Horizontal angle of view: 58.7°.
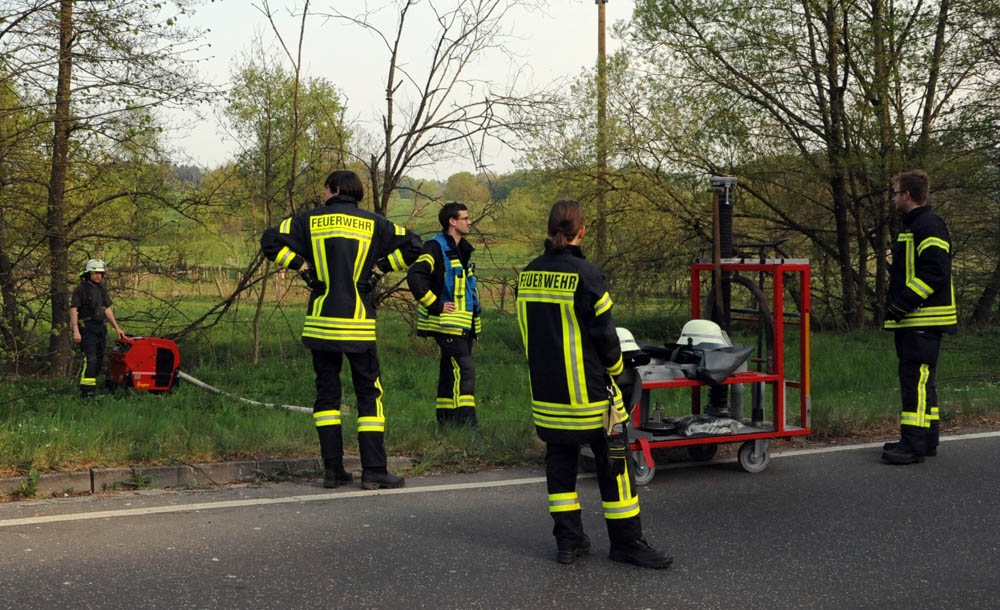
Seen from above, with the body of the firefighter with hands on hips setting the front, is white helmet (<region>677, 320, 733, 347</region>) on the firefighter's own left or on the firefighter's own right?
on the firefighter's own right

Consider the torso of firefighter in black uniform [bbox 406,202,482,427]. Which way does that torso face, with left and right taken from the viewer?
facing the viewer and to the right of the viewer

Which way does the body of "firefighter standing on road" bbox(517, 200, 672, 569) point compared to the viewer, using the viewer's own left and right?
facing away from the viewer and to the right of the viewer

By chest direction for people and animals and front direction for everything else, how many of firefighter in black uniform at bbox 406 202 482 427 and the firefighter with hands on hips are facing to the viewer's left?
0

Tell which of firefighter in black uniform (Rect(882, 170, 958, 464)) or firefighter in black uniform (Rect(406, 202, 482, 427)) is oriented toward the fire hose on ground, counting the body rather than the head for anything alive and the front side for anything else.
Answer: firefighter in black uniform (Rect(882, 170, 958, 464))

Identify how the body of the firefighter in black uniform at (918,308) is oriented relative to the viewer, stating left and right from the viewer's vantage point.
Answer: facing to the left of the viewer

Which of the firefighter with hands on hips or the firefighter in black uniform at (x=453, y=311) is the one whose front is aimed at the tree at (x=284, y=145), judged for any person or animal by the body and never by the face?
the firefighter with hands on hips

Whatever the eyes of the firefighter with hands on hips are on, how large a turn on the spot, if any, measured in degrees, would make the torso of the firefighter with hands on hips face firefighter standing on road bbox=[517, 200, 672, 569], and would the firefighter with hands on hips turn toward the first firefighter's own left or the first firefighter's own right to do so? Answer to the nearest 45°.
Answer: approximately 135° to the first firefighter's own right

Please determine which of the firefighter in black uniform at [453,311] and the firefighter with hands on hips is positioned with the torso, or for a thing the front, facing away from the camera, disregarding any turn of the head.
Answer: the firefighter with hands on hips

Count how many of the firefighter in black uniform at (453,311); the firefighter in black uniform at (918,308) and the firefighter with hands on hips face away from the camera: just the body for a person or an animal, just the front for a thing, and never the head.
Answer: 1

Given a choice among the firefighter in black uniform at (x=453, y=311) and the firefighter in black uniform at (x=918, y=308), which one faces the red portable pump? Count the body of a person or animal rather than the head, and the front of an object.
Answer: the firefighter in black uniform at (x=918, y=308)

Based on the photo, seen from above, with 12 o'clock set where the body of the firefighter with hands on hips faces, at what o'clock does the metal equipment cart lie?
The metal equipment cart is roughly at 3 o'clock from the firefighter with hands on hips.

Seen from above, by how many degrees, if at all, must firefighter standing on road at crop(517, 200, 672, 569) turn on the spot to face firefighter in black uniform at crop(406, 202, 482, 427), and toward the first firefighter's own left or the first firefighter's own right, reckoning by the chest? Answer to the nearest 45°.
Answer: approximately 45° to the first firefighter's own left

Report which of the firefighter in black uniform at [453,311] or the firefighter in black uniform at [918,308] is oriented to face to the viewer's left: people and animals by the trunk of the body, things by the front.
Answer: the firefighter in black uniform at [918,308]

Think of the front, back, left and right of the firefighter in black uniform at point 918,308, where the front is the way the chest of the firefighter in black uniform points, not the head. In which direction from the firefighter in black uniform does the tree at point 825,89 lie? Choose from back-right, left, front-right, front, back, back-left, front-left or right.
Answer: right

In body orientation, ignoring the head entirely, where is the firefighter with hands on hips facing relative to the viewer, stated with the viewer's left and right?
facing away from the viewer
